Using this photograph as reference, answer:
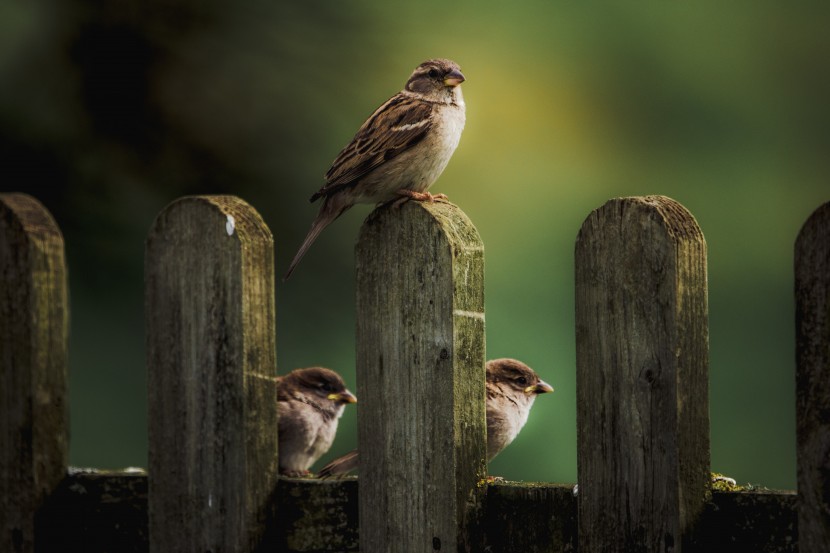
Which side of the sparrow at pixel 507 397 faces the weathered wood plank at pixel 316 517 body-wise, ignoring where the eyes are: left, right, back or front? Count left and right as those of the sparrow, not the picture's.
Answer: back

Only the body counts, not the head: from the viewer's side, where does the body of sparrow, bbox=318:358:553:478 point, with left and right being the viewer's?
facing to the right of the viewer

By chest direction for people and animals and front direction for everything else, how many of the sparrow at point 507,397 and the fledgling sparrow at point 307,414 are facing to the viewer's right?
2

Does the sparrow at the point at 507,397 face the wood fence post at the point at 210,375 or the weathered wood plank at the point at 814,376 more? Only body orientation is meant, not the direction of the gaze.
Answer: the weathered wood plank

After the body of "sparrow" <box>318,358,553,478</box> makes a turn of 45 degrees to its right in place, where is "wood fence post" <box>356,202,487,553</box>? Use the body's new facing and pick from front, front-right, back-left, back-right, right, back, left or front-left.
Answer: front-right

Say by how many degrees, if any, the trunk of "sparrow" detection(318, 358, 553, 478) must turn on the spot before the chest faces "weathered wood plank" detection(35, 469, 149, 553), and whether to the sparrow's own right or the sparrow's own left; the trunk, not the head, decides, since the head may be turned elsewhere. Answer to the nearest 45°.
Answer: approximately 135° to the sparrow's own right

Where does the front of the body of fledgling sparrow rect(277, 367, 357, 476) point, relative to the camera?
to the viewer's right
